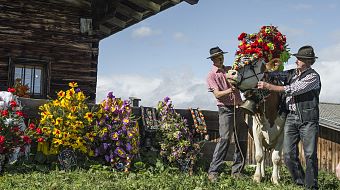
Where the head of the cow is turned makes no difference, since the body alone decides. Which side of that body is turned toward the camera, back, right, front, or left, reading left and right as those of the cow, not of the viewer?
front

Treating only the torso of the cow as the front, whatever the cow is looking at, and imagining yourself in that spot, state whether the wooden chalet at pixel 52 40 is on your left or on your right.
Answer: on your right

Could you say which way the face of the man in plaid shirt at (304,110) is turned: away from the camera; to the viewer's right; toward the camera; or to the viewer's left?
to the viewer's left

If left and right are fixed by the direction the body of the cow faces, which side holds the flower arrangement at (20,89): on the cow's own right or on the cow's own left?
on the cow's own right

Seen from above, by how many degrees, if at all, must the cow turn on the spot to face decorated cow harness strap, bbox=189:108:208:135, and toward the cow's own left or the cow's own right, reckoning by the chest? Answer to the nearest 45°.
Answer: approximately 135° to the cow's own right

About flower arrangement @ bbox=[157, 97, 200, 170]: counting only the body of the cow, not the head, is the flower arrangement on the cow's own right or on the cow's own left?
on the cow's own right

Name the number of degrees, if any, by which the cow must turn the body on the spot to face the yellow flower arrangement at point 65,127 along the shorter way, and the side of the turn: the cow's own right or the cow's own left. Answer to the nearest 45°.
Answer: approximately 90° to the cow's own right

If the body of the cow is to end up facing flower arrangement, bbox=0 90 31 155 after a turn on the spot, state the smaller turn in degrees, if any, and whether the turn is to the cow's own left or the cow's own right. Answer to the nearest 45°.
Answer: approximately 90° to the cow's own right

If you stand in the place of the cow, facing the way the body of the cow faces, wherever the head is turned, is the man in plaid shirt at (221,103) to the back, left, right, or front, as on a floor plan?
right
